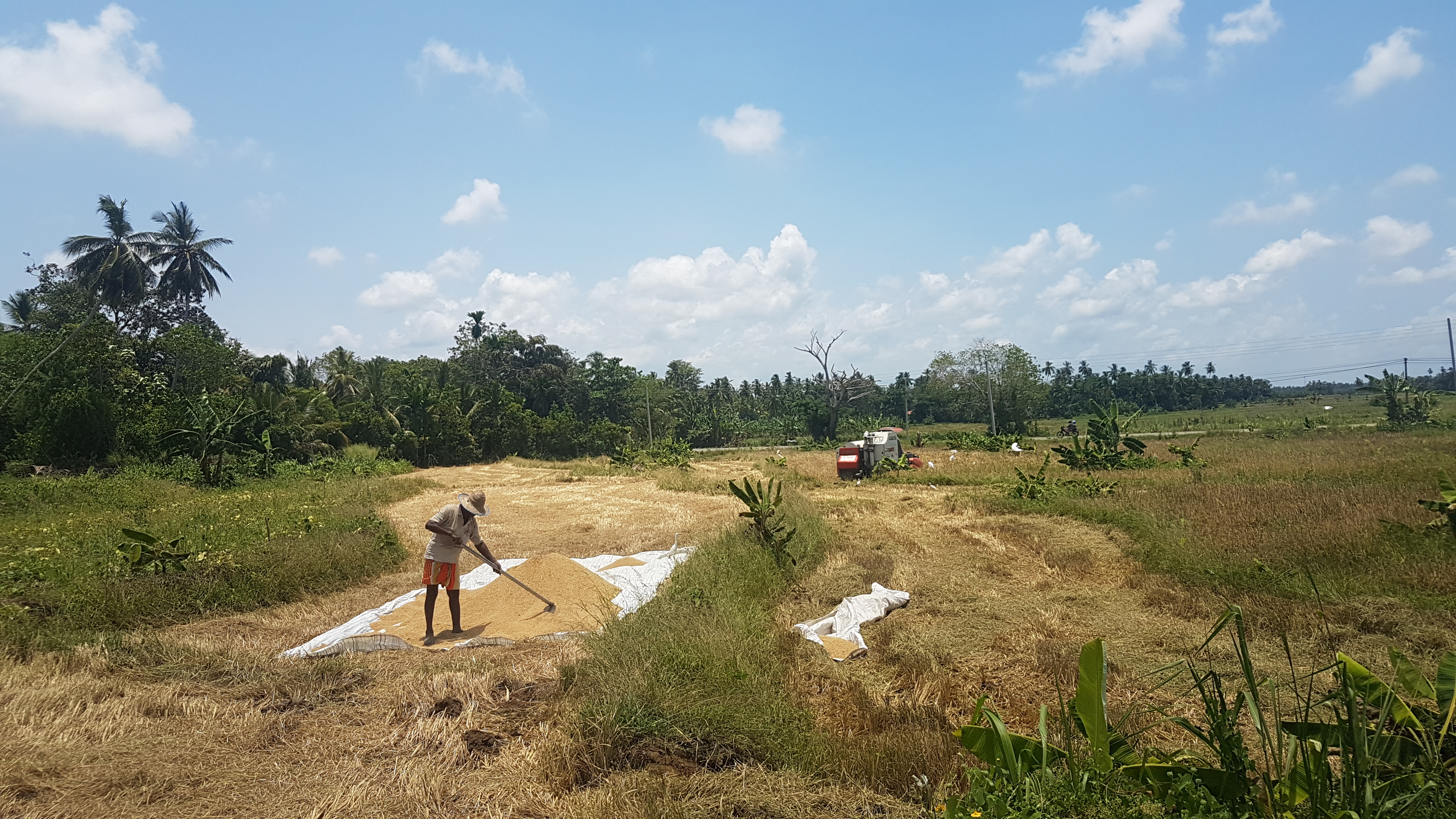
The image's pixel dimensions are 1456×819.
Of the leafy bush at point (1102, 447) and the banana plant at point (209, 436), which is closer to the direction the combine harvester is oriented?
the leafy bush

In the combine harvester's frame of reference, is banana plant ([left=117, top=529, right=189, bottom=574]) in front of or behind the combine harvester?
behind

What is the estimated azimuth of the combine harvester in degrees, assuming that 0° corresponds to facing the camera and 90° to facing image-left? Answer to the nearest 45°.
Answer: approximately 225°

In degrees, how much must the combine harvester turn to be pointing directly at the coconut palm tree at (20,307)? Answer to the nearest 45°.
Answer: approximately 135° to its left

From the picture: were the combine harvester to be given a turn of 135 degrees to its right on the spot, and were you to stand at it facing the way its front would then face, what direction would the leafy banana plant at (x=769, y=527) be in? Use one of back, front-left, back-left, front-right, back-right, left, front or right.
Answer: front

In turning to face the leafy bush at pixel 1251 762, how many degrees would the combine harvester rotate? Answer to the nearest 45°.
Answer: approximately 135° to its right

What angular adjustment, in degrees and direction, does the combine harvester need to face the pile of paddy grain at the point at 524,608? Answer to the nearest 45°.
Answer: approximately 135° to its right

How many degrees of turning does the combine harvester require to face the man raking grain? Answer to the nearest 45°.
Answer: approximately 135° to its right
